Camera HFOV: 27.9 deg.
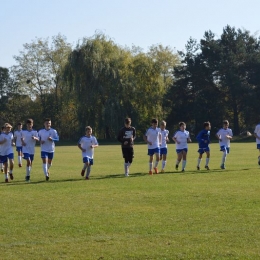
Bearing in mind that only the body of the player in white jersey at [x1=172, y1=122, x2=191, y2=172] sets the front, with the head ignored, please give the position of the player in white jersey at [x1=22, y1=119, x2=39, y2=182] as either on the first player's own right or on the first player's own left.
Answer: on the first player's own right

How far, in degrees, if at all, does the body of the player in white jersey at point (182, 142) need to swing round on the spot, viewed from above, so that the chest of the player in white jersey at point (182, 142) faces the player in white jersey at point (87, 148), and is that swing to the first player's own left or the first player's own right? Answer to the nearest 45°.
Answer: approximately 90° to the first player's own right

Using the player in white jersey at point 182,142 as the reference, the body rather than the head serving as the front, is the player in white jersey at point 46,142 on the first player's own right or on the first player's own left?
on the first player's own right

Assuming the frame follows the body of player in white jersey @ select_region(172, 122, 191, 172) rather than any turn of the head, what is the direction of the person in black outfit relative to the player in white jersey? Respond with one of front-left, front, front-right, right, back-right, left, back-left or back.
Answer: right

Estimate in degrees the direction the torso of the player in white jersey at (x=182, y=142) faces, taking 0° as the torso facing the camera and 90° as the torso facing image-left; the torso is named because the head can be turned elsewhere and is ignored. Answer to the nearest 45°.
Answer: approximately 315°

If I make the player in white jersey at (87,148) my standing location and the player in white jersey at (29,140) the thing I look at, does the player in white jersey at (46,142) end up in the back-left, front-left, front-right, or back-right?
front-left
